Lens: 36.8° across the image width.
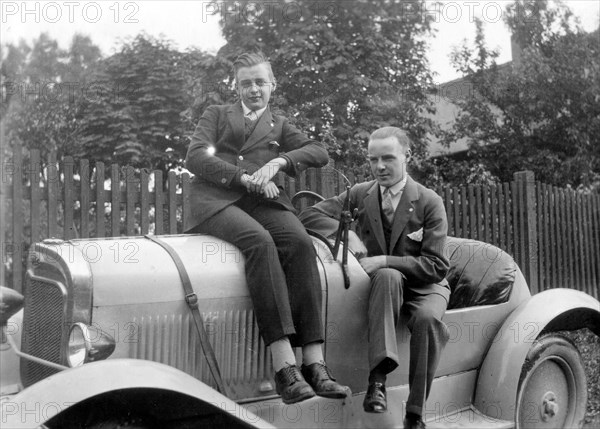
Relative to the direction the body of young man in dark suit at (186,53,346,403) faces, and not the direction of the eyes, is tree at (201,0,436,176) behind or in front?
behind

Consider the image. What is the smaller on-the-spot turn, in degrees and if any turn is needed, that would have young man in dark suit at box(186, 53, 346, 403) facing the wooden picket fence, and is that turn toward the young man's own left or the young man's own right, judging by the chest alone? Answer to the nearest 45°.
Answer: approximately 180°

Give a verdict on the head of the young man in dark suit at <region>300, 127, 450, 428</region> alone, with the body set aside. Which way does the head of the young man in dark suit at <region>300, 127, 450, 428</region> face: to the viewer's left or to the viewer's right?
to the viewer's left

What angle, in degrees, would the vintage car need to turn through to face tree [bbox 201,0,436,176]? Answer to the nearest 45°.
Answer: approximately 135° to its right

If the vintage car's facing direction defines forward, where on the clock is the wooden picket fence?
The wooden picket fence is roughly at 4 o'clock from the vintage car.
